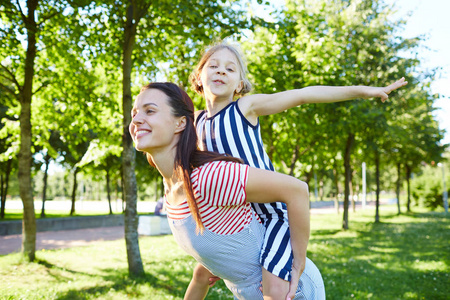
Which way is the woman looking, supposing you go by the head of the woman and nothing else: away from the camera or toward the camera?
toward the camera

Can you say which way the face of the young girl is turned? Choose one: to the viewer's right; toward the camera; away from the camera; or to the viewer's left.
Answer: toward the camera

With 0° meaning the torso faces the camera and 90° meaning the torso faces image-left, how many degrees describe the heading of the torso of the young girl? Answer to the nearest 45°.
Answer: approximately 45°
